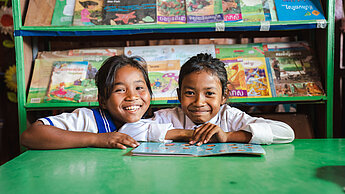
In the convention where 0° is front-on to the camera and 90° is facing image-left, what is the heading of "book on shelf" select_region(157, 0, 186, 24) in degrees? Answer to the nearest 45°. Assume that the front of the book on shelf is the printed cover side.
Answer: approximately 0°

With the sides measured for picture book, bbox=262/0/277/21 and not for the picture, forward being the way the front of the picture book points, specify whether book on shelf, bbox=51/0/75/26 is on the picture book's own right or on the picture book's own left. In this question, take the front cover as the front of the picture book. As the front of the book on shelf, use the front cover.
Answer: on the picture book's own right

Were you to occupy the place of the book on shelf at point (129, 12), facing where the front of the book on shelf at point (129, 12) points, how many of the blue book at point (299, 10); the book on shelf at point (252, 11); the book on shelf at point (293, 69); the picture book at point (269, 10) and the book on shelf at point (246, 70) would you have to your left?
5

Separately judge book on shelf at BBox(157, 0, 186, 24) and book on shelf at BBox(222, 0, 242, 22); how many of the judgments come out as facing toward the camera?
2

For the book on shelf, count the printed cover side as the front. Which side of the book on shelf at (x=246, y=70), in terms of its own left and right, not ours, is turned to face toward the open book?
front

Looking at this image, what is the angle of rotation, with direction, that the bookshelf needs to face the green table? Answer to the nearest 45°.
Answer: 0° — it already faces it

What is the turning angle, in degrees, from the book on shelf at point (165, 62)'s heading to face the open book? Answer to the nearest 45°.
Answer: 0° — it already faces it
